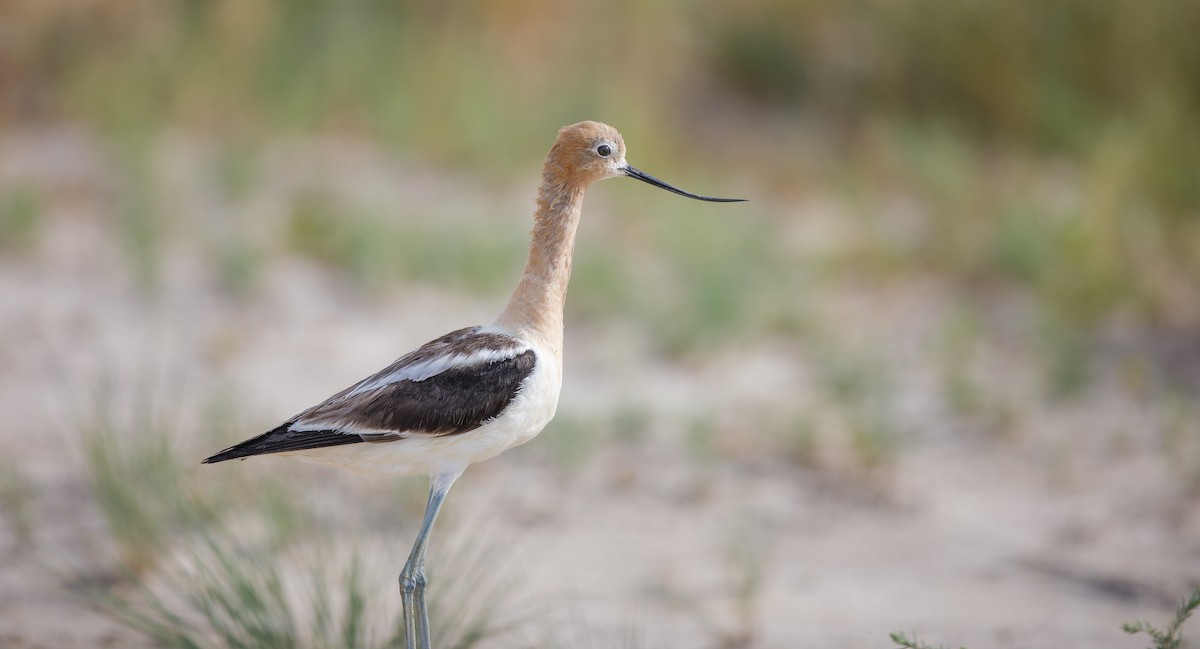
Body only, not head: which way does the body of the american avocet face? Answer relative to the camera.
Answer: to the viewer's right

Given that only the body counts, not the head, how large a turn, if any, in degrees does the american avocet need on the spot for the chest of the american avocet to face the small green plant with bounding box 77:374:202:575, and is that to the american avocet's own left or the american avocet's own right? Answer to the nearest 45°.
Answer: approximately 135° to the american avocet's own left

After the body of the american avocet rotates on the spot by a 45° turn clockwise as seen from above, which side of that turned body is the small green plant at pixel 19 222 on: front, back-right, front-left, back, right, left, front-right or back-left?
back

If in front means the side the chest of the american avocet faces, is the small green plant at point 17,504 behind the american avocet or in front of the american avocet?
behind
